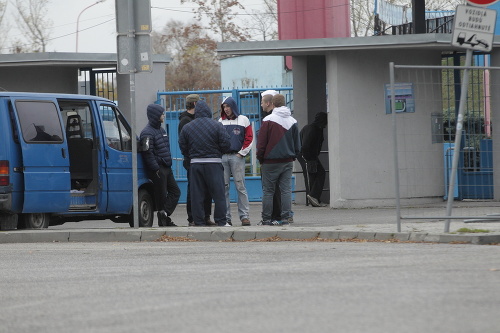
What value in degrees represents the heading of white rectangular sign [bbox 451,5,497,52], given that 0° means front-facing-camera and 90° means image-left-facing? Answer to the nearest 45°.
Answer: approximately 0°

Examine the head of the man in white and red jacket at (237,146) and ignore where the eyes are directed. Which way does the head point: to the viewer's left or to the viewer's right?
to the viewer's left

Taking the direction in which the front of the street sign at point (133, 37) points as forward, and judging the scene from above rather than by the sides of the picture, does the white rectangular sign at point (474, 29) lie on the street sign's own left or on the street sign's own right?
on the street sign's own right

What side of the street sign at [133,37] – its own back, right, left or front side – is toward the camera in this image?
back

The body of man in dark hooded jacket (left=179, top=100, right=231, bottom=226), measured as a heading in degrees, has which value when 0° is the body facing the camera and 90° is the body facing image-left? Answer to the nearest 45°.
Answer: approximately 180°

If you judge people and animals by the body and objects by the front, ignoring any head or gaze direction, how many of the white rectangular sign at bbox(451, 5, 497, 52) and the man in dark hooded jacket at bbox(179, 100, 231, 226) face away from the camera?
1

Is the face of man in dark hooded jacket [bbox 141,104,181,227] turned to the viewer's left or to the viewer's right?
to the viewer's right

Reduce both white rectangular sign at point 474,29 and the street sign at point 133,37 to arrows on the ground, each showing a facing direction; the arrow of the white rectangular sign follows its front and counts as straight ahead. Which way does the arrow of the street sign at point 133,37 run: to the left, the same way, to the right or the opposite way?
the opposite way

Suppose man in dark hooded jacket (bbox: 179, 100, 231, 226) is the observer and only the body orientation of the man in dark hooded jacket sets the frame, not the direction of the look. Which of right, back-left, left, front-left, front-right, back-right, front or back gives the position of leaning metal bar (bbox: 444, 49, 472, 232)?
back-right

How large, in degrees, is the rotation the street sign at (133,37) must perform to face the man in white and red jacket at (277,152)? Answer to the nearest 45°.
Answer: approximately 90° to its right

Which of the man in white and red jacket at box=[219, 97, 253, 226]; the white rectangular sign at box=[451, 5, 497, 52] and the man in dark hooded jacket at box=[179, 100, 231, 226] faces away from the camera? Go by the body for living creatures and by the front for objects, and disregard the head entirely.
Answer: the man in dark hooded jacket

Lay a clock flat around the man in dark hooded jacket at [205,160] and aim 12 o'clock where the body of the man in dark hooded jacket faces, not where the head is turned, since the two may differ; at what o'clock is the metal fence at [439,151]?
The metal fence is roughly at 4 o'clock from the man in dark hooded jacket.
